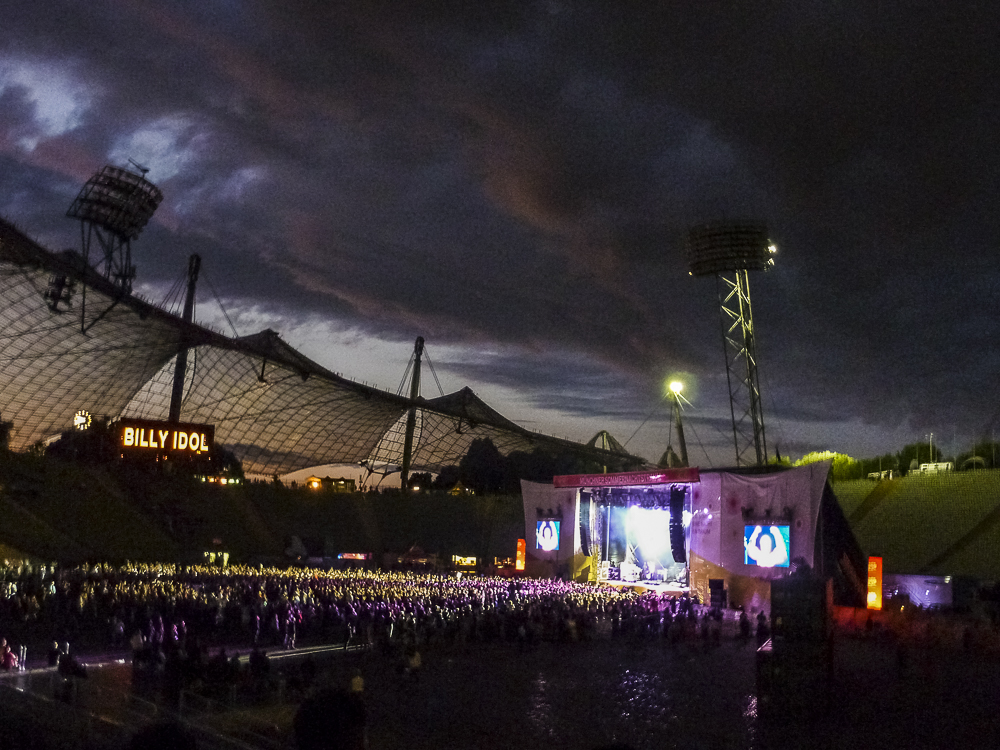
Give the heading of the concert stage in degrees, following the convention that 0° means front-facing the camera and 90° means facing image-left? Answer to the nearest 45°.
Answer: approximately 45°

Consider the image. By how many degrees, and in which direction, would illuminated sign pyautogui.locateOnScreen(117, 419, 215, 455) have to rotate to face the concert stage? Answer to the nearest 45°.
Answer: approximately 45° to its left

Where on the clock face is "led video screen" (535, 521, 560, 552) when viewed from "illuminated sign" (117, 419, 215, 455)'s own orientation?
The led video screen is roughly at 10 o'clock from the illuminated sign.

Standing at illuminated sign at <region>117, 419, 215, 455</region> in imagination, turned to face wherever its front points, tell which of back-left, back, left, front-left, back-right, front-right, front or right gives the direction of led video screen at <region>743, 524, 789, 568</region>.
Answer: front-left

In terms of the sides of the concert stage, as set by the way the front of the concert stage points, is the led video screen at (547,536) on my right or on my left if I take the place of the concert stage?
on my right

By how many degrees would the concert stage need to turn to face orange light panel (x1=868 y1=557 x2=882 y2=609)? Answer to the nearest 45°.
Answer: approximately 90° to its left

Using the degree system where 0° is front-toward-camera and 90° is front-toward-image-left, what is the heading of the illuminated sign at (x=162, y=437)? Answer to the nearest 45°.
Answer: approximately 0°
